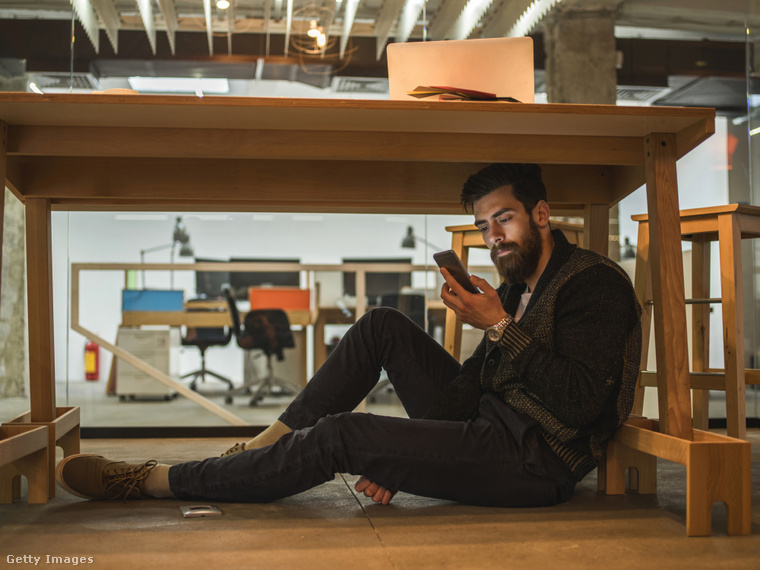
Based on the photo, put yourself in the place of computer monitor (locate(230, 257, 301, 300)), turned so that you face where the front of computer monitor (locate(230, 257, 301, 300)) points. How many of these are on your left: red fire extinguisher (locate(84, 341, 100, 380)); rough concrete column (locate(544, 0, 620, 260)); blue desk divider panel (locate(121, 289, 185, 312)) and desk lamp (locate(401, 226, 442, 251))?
2

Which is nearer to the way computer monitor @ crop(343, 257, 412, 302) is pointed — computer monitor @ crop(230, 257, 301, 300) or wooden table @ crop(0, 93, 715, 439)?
the wooden table

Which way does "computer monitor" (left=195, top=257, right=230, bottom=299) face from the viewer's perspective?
toward the camera

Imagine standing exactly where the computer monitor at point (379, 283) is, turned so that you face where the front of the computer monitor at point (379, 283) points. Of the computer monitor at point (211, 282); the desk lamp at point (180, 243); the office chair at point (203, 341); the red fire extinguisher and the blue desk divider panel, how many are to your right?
5

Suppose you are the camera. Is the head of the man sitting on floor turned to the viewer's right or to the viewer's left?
to the viewer's left

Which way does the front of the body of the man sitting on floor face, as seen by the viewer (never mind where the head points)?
to the viewer's left
